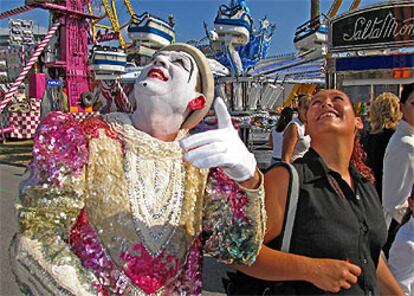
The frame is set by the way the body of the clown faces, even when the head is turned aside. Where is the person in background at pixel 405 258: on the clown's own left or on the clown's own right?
on the clown's own left

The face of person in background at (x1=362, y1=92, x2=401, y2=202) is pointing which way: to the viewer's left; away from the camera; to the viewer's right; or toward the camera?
away from the camera

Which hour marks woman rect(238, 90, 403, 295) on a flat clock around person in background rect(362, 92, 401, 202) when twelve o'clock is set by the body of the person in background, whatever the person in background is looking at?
The woman is roughly at 6 o'clock from the person in background.

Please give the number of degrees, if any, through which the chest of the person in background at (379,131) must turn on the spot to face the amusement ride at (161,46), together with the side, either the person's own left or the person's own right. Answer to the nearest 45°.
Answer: approximately 45° to the person's own left

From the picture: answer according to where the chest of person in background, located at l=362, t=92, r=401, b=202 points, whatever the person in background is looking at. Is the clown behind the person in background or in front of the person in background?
behind

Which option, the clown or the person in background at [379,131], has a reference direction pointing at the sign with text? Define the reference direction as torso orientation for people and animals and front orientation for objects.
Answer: the person in background

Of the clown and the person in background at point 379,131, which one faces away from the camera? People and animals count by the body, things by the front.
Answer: the person in background

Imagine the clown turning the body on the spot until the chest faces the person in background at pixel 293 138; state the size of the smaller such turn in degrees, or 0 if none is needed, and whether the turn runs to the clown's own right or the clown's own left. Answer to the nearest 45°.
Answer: approximately 135° to the clown's own left

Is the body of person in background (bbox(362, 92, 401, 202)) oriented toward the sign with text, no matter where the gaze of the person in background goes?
yes

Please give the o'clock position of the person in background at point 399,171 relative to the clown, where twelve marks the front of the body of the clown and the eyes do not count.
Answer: The person in background is roughly at 8 o'clock from the clown.

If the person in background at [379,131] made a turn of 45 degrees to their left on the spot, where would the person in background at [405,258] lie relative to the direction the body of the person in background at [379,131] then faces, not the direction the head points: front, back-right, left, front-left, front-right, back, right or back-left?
back-left

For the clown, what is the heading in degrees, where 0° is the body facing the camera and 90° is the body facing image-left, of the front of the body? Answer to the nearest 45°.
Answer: approximately 0°

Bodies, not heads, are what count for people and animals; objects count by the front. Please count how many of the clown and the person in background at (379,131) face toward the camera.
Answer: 1

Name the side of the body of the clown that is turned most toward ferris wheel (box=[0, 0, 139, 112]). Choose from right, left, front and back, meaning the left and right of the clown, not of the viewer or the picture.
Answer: back

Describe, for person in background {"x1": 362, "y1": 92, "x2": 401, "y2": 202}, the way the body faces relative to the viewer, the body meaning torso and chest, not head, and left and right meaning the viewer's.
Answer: facing away from the viewer
